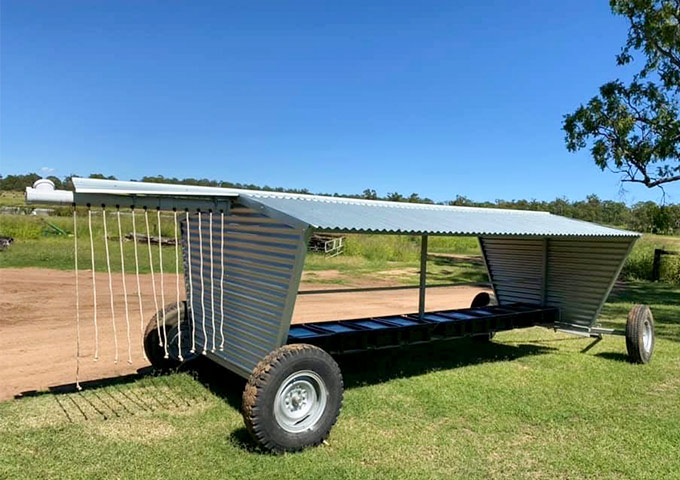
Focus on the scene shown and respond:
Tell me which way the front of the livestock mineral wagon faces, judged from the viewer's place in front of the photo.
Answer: facing away from the viewer and to the right of the viewer
